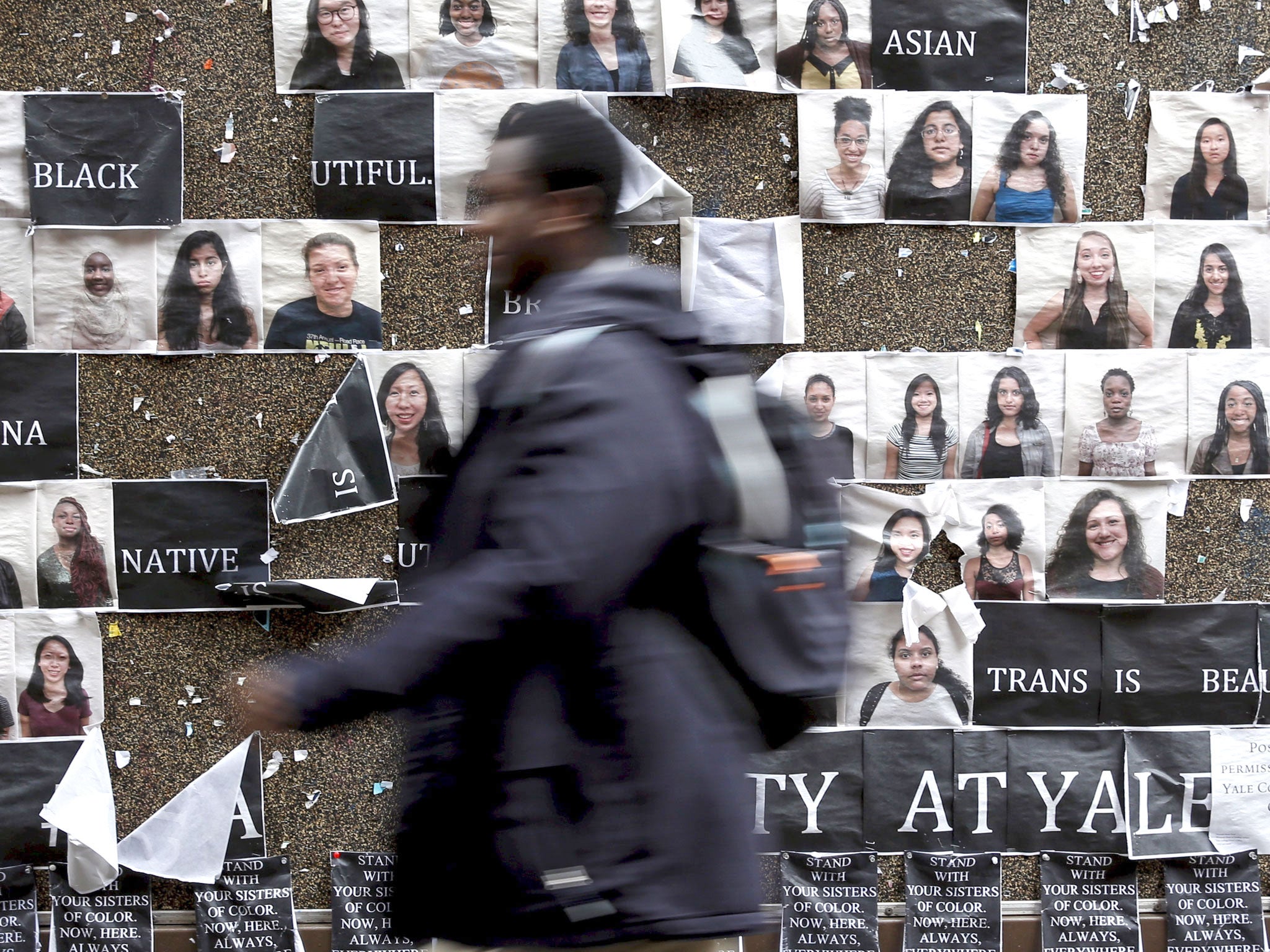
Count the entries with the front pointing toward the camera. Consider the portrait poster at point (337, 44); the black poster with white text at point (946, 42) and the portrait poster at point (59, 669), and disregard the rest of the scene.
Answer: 3

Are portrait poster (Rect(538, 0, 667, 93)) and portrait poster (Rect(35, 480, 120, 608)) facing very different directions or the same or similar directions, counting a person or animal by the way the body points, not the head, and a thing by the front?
same or similar directions

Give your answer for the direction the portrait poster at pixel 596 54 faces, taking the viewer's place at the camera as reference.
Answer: facing the viewer

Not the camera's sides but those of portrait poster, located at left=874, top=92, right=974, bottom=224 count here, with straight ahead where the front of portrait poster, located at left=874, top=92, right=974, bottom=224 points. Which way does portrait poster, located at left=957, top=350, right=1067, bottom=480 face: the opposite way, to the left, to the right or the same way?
the same way

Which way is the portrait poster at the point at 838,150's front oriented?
toward the camera

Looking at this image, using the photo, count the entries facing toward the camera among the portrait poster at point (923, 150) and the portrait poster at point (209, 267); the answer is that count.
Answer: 2

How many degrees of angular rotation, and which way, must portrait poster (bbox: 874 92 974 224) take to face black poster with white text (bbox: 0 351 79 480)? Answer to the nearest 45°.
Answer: approximately 90° to its right

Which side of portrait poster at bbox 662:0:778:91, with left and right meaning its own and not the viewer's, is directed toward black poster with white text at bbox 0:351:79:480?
right

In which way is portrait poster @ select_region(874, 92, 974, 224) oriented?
toward the camera

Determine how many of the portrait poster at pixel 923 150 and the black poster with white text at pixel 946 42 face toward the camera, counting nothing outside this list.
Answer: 2
